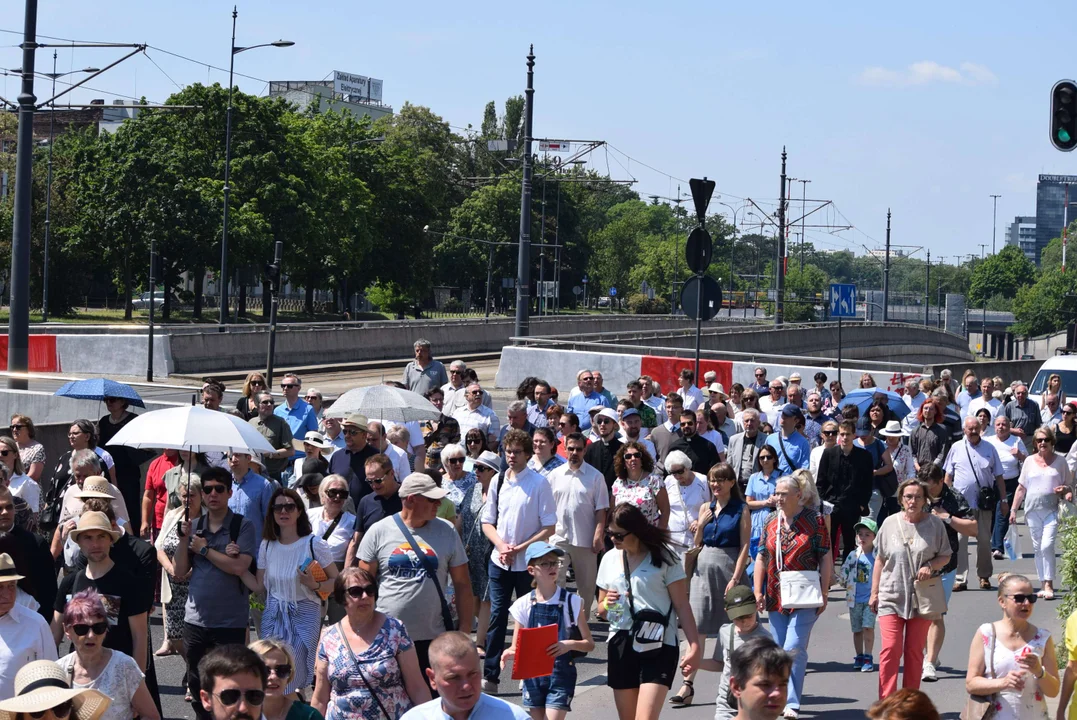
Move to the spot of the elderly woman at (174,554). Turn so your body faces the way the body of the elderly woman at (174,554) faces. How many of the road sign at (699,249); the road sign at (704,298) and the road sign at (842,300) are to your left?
3

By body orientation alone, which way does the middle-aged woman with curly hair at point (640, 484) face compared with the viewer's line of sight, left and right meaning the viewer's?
facing the viewer

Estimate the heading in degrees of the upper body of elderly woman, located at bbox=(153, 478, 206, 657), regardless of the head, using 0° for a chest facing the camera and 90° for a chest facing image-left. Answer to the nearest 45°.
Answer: approximately 315°

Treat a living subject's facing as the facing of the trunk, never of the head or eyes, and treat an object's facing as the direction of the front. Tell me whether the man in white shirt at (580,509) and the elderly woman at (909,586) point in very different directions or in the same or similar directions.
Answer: same or similar directions

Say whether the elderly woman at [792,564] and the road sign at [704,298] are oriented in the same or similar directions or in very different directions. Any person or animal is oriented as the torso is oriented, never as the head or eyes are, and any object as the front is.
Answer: very different directions

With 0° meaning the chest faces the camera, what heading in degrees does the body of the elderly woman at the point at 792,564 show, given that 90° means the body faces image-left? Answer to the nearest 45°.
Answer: approximately 0°

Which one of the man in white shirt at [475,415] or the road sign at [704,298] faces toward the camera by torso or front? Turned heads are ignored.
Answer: the man in white shirt

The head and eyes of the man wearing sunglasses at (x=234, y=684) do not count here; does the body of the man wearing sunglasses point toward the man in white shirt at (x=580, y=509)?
no

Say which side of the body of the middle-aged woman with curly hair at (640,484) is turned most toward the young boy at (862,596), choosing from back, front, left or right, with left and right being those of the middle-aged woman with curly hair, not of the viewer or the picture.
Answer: left

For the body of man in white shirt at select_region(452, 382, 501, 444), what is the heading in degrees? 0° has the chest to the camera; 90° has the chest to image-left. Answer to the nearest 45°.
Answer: approximately 0°

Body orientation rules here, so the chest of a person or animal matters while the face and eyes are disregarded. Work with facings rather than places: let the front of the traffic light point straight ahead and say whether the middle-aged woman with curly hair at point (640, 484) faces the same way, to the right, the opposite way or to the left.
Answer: the same way

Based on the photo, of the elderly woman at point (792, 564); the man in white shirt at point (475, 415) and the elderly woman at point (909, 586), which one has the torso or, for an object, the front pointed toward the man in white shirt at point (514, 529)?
the man in white shirt at point (475, 415)

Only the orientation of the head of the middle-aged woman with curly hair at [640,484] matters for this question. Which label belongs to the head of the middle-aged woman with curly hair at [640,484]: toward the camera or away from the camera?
toward the camera

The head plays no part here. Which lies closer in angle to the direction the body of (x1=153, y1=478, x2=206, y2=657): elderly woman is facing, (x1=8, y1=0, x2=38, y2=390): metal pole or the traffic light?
the traffic light

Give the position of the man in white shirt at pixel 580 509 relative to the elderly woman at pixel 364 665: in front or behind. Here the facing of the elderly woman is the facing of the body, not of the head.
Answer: behind

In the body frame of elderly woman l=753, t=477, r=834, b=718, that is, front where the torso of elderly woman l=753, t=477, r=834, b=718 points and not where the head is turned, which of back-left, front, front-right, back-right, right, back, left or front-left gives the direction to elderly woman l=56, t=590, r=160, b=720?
front-right

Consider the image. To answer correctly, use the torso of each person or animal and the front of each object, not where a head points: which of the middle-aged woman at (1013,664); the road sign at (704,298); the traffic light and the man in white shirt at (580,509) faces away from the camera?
the road sign

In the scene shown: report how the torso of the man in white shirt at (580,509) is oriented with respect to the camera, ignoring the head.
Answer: toward the camera

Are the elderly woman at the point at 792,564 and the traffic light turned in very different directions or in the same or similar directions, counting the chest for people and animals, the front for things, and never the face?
same or similar directions

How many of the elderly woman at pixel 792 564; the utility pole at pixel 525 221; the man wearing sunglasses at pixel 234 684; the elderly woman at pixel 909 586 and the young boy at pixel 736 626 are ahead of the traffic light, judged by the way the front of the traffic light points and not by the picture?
4

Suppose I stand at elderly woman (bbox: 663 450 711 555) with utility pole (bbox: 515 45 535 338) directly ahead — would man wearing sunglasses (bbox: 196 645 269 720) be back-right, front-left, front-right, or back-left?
back-left
